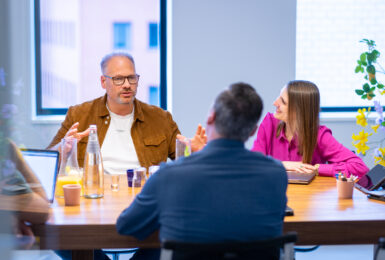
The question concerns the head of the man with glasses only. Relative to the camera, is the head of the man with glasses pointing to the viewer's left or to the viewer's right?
to the viewer's right

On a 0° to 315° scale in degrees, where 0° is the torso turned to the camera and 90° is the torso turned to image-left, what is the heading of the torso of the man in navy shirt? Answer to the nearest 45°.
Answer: approximately 180°

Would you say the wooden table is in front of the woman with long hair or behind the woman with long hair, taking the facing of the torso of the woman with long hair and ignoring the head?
in front

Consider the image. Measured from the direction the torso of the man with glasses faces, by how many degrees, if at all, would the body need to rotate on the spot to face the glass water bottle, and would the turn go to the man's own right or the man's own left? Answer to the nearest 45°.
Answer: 0° — they already face it

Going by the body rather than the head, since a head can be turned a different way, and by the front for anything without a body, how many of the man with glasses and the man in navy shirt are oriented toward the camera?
1

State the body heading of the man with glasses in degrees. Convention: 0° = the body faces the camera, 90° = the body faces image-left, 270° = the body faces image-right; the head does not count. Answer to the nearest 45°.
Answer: approximately 0°

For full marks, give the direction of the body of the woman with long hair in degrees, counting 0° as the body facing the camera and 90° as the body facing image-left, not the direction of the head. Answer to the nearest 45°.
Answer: approximately 45°
